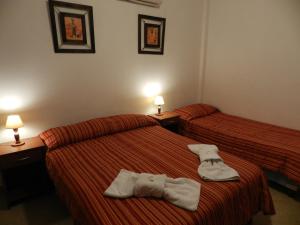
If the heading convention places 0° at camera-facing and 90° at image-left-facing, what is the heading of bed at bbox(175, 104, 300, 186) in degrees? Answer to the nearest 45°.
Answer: approximately 315°

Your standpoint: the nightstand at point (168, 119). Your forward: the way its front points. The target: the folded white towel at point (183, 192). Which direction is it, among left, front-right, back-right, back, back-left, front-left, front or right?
front-right

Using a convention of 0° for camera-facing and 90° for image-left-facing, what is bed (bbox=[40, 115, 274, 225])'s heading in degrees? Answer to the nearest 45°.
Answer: approximately 315°

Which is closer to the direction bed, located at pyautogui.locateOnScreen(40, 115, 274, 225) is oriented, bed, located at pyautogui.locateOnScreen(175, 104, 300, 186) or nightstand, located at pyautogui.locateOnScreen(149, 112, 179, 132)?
the bed

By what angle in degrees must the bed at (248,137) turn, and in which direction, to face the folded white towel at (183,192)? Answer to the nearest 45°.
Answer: approximately 45° to its right

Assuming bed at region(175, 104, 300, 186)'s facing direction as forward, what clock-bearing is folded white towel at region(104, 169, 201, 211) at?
The folded white towel is roughly at 2 o'clock from the bed.

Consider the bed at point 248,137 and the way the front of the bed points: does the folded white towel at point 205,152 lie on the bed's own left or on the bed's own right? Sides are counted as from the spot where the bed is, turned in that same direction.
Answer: on the bed's own right

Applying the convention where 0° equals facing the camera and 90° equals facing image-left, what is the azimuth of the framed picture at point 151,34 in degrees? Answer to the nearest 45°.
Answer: approximately 315°

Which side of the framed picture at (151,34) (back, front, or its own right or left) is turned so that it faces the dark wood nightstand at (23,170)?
right
